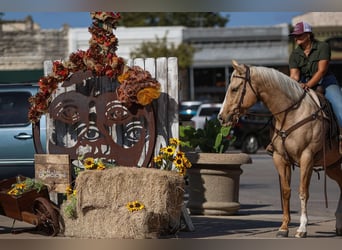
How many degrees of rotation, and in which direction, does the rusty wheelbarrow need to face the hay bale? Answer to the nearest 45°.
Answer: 0° — it already faces it

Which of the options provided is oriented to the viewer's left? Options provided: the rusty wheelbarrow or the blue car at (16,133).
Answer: the blue car

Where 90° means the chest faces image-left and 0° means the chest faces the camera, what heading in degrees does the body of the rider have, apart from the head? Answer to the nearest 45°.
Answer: approximately 45°

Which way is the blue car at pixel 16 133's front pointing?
to the viewer's left

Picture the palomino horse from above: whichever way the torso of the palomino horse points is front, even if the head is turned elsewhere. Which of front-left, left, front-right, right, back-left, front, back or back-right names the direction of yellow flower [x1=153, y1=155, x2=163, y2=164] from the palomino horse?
front-right

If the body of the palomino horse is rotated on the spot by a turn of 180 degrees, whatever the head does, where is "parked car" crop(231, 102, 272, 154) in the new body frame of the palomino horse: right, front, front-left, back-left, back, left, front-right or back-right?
front-left

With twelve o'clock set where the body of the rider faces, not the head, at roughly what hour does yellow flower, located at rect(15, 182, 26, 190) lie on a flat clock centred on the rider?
The yellow flower is roughly at 1 o'clock from the rider.
